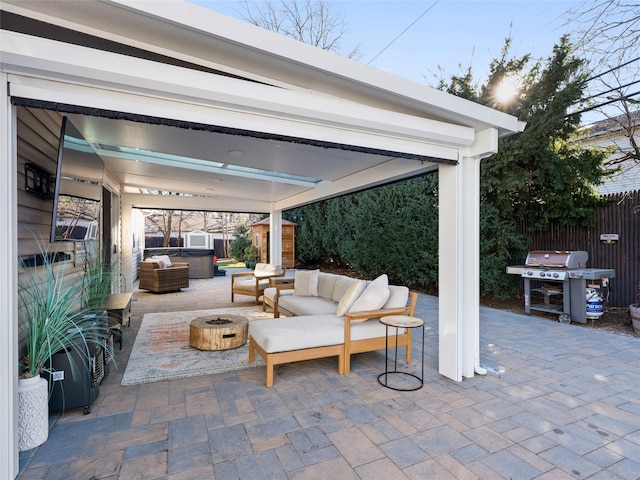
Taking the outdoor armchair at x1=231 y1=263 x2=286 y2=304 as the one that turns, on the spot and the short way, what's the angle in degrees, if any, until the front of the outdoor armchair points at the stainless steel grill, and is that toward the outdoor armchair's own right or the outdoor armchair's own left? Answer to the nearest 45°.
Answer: approximately 90° to the outdoor armchair's own left

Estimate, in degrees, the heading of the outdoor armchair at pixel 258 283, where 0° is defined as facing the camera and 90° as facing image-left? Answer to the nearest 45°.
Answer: approximately 45°

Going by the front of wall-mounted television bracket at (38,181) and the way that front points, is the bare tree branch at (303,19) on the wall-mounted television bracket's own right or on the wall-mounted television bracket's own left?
on the wall-mounted television bracket's own left

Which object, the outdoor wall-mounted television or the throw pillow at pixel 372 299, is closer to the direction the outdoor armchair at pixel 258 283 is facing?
the outdoor wall-mounted television

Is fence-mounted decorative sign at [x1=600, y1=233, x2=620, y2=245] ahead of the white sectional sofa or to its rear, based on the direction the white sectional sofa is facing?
to the rear

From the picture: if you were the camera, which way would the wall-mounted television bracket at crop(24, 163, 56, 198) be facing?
facing the viewer and to the right of the viewer

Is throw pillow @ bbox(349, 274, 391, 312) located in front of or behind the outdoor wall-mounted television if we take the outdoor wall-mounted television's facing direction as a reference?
in front

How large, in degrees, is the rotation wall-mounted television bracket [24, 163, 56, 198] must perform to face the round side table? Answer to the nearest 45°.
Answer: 0° — it already faces it

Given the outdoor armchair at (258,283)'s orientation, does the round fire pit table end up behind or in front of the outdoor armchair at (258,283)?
in front
